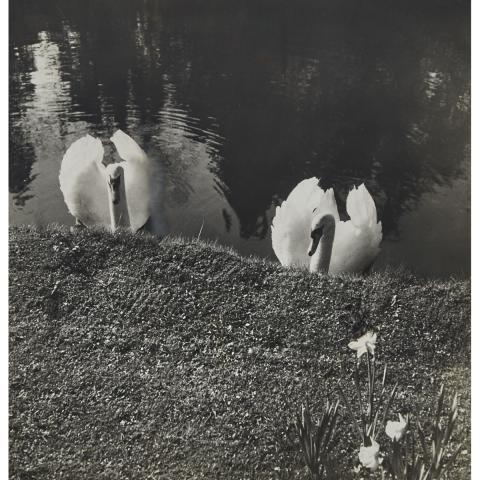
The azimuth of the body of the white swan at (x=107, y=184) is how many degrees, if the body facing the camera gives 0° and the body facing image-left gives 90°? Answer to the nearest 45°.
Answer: approximately 0°

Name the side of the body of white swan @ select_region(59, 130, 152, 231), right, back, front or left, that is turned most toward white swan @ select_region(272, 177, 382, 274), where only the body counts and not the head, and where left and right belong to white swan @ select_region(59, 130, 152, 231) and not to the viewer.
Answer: left
